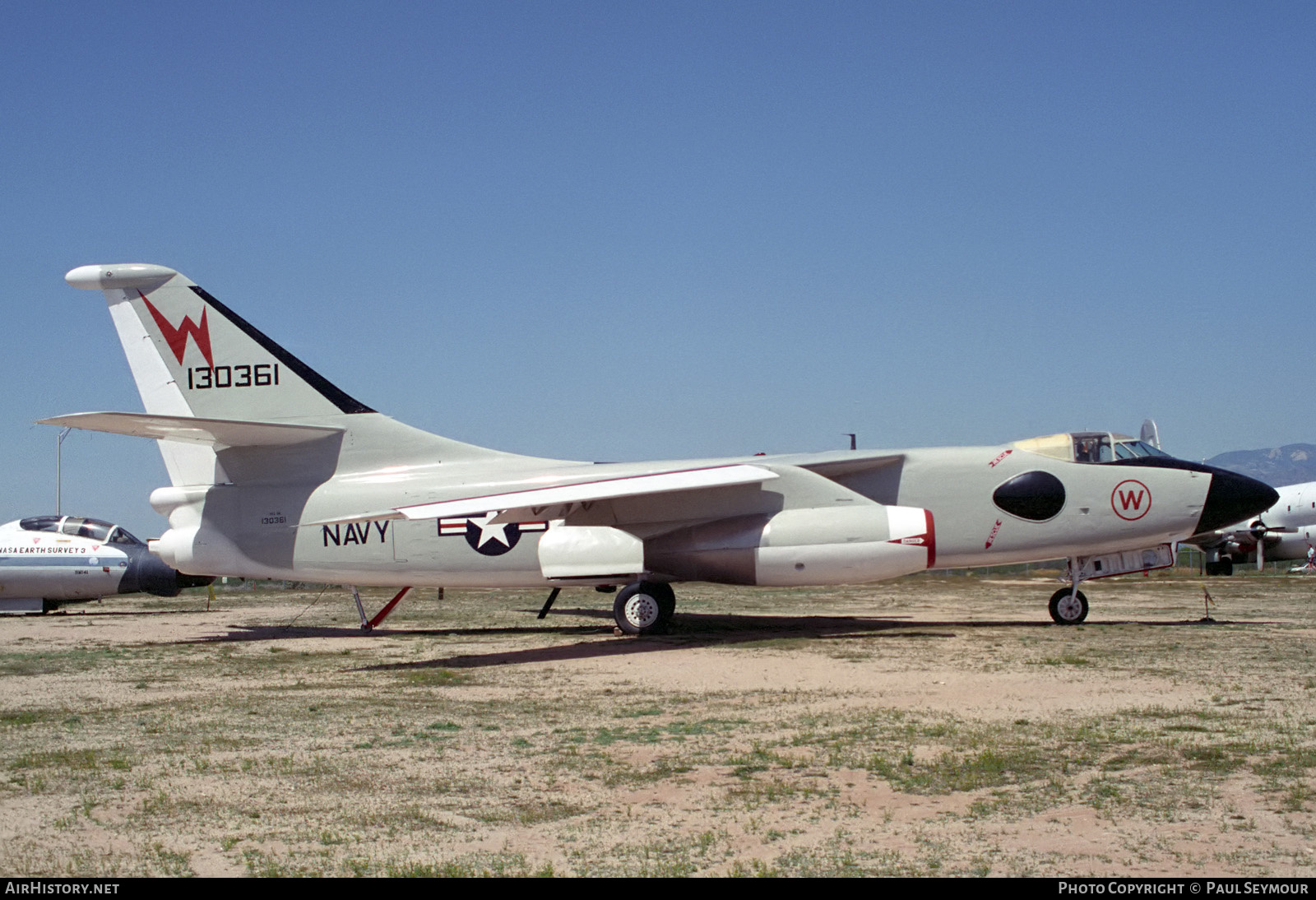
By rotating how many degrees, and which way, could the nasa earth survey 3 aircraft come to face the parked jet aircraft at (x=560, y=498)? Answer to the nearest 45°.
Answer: approximately 45° to its right

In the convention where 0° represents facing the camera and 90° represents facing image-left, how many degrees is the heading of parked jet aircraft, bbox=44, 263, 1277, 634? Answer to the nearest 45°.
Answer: approximately 270°

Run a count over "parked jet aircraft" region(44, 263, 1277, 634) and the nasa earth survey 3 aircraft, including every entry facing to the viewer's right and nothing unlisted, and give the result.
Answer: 2

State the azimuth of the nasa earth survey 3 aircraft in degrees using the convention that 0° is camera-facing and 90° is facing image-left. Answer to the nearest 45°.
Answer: approximately 270°

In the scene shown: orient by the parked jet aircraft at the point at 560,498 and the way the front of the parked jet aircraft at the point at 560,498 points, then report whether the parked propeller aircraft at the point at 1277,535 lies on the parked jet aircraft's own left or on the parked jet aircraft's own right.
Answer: on the parked jet aircraft's own left
